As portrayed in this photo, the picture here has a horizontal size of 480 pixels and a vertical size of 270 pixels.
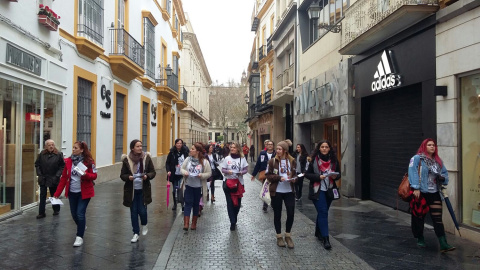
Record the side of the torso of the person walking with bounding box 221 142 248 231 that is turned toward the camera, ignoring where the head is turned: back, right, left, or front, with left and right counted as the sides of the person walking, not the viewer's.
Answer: front

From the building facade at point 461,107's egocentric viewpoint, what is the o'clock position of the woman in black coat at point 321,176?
The woman in black coat is roughly at 12 o'clock from the building facade.

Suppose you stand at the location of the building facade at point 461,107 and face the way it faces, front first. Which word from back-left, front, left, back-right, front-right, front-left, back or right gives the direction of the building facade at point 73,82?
front-right

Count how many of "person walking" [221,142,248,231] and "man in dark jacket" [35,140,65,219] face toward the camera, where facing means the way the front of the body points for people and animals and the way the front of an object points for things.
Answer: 2

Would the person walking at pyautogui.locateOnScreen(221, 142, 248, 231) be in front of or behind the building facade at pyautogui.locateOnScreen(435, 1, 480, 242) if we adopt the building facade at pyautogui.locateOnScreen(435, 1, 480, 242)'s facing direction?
in front

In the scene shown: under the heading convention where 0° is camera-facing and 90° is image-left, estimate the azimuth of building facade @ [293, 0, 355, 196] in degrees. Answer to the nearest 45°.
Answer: approximately 45°

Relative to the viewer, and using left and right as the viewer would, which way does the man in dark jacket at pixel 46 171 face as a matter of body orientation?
facing the viewer

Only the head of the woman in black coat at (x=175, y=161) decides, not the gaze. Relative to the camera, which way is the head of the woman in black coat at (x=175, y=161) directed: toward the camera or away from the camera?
toward the camera

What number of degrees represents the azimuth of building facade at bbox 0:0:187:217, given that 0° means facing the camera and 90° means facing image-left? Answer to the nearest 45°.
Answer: approximately 315°

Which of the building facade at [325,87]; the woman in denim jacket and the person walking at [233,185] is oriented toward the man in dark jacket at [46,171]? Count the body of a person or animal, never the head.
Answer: the building facade

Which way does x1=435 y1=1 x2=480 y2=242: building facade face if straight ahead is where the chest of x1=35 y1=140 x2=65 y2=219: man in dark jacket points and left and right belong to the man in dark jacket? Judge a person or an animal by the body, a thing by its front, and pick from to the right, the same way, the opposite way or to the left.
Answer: to the right

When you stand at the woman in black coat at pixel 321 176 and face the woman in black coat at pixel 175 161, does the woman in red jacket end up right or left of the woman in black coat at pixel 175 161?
left

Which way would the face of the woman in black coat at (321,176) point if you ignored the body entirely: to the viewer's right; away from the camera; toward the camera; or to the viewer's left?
toward the camera

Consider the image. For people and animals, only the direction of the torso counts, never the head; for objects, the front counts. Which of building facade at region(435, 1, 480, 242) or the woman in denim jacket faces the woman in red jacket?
the building facade

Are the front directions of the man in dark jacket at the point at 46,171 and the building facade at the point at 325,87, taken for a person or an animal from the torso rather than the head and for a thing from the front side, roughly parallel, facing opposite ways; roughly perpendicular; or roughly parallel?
roughly perpendicular

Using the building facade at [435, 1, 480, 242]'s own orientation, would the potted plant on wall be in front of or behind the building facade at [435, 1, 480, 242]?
in front
